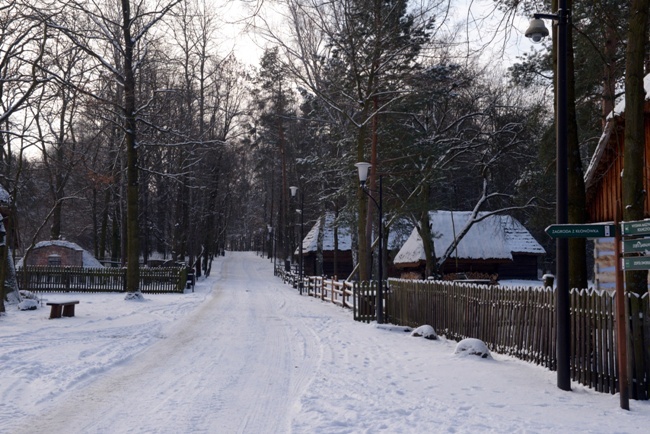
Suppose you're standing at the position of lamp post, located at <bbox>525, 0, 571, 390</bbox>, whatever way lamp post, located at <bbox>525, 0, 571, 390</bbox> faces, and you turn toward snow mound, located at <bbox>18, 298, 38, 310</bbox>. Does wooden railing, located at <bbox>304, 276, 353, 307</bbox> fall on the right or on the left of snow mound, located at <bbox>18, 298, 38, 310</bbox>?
right

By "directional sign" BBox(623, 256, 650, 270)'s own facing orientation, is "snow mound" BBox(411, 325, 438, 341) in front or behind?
behind

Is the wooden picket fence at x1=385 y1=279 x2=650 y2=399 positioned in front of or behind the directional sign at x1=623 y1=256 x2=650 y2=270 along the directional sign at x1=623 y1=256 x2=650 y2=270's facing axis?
behind
